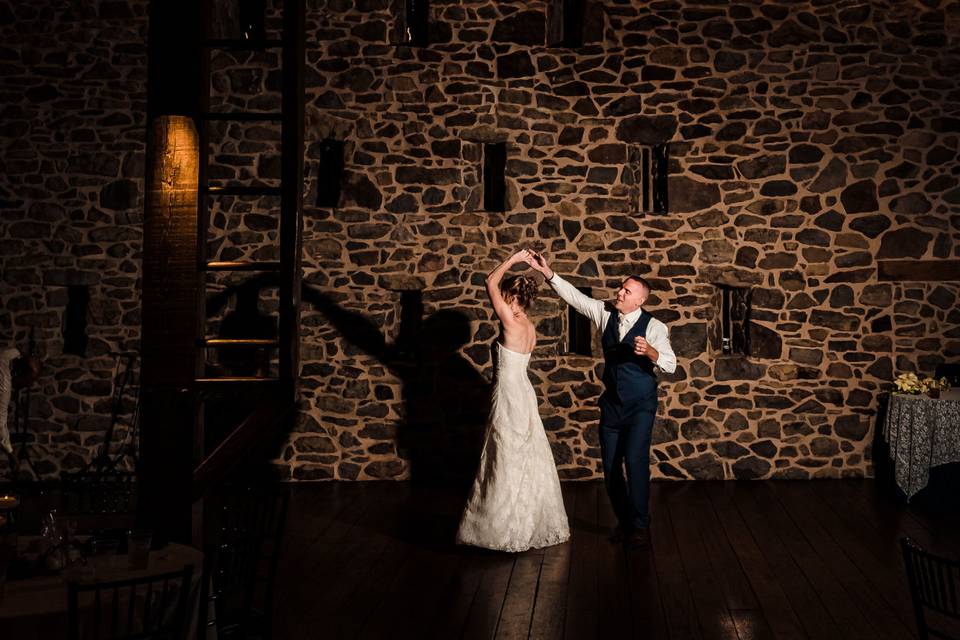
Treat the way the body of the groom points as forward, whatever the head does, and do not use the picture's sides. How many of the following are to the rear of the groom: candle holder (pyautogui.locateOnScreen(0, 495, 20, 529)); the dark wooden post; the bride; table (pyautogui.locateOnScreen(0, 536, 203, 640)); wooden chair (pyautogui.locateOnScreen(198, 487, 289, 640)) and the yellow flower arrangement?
1

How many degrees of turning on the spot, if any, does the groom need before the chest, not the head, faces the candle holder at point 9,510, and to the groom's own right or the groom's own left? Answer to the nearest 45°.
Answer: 0° — they already face it

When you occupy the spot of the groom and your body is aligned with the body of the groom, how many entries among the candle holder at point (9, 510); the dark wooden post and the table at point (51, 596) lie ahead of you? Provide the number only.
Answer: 3

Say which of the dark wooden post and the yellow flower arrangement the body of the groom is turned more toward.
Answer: the dark wooden post

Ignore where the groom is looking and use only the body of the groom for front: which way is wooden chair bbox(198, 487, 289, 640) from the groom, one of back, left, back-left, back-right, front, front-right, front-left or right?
front

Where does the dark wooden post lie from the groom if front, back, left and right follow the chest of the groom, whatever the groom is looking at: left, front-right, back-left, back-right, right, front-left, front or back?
front

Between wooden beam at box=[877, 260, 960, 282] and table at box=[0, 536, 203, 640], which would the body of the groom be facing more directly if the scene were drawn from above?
the table

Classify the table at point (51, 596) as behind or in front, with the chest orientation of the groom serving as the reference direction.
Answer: in front

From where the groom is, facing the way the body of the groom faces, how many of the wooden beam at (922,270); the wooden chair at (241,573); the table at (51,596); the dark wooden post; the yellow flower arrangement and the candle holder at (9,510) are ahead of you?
4

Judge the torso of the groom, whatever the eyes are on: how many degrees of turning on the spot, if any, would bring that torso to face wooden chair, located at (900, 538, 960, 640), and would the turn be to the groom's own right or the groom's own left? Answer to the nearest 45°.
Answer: approximately 45° to the groom's own left

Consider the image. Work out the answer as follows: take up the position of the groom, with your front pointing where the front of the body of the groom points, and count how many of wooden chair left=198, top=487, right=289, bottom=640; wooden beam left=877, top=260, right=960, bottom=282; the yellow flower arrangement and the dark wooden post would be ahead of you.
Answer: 2

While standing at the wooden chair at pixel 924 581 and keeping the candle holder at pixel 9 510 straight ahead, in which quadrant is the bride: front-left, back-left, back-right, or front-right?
front-right

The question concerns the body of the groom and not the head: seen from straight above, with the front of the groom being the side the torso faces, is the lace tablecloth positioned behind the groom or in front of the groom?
behind

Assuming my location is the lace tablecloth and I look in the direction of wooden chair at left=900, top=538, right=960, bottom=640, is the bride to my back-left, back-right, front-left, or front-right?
front-right

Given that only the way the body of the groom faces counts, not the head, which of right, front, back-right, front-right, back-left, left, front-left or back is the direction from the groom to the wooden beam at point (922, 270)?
back

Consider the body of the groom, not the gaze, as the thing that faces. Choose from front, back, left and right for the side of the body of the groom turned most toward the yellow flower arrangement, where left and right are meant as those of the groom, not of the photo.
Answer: back
